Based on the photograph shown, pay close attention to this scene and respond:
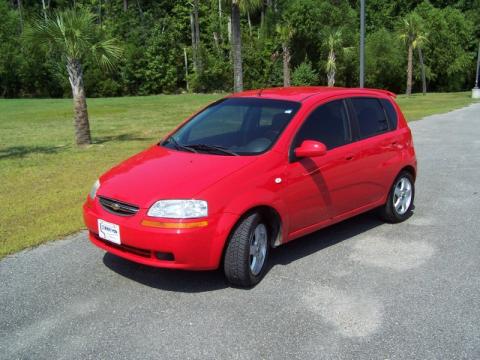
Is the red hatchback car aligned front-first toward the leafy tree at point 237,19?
no

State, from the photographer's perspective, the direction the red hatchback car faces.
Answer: facing the viewer and to the left of the viewer

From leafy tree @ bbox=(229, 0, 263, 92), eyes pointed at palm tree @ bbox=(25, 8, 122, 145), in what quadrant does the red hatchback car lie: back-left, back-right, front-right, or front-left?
front-left

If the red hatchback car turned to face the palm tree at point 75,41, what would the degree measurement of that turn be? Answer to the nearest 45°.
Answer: approximately 90° to its right

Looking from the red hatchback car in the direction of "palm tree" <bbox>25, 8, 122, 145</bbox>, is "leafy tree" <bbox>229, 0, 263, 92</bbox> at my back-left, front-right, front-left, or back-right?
front-right
